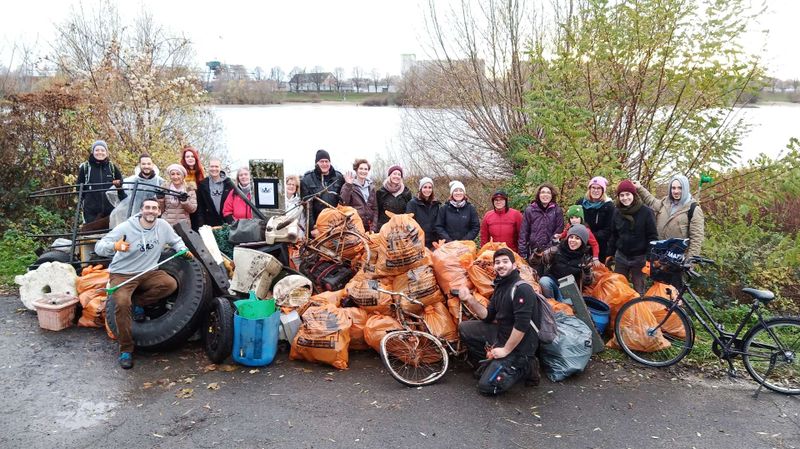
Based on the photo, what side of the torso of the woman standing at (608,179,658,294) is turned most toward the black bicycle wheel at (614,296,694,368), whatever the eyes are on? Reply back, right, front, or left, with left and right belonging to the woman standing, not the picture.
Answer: front

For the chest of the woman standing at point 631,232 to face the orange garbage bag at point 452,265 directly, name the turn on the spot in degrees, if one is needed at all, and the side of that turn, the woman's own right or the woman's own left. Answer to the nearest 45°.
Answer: approximately 45° to the woman's own right

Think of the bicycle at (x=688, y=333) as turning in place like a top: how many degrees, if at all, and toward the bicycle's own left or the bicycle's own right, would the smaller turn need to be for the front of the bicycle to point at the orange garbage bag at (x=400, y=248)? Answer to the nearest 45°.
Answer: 0° — it already faces it

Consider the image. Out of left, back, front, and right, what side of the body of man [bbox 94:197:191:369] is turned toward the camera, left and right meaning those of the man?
front

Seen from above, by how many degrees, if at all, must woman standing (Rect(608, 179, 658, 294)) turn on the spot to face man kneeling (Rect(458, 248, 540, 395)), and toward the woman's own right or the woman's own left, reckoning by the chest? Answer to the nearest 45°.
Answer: approximately 45° to the woman's own right

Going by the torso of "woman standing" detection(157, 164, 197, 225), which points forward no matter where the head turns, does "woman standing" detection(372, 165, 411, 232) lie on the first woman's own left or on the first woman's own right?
on the first woman's own left

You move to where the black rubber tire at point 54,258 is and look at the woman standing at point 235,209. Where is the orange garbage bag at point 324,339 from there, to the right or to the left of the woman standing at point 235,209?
right

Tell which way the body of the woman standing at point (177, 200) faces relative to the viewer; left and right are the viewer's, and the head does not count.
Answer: facing the viewer

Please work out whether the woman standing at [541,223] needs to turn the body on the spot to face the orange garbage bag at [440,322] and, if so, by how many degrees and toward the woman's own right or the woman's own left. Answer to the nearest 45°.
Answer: approximately 45° to the woman's own right
